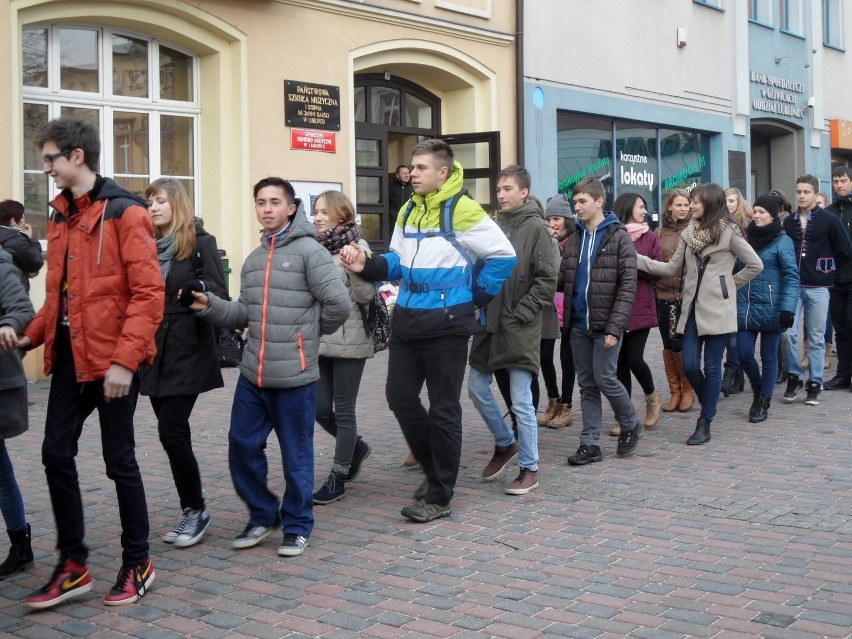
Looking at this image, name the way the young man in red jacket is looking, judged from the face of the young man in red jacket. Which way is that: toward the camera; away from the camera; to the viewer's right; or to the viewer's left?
to the viewer's left

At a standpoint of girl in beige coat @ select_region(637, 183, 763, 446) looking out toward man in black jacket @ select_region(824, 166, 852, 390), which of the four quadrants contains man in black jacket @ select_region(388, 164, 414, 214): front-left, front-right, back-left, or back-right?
front-left

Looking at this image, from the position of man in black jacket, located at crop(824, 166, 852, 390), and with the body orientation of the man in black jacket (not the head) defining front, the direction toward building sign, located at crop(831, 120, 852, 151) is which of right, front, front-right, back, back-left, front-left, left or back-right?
back-right

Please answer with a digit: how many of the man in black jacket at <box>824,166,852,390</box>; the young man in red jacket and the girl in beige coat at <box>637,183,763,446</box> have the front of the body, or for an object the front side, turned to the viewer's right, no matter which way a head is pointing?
0

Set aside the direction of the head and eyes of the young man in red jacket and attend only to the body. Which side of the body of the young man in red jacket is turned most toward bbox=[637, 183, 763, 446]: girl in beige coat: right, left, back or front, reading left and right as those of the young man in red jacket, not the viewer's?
back

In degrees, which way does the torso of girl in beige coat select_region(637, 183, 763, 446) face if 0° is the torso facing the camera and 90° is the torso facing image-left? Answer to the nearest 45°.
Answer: approximately 45°

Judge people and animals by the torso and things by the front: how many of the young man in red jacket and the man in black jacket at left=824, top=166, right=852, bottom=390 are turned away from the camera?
0

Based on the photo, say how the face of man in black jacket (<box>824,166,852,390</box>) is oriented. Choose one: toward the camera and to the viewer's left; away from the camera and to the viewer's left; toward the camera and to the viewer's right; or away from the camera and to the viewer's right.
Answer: toward the camera and to the viewer's left

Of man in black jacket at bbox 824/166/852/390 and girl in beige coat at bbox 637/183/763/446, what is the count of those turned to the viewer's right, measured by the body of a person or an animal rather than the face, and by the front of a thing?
0

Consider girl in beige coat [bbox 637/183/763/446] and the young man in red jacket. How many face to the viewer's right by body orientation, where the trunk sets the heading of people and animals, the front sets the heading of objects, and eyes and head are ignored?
0

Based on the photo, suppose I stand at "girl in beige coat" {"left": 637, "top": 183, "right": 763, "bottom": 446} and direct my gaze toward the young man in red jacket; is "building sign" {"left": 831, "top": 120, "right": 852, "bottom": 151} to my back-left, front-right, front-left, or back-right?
back-right

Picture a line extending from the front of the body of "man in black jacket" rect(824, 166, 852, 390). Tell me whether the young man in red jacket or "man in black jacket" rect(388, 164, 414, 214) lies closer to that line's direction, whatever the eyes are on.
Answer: the young man in red jacket

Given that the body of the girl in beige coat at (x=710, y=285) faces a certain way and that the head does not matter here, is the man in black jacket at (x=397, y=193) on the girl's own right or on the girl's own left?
on the girl's own right

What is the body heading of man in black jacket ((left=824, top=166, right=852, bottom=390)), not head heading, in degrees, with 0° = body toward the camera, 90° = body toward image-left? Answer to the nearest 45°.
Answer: approximately 45°

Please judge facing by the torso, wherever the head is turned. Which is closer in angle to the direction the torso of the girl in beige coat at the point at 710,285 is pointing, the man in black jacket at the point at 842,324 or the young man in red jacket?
the young man in red jacket

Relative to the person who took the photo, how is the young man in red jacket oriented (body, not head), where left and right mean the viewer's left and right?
facing the viewer and to the left of the viewer

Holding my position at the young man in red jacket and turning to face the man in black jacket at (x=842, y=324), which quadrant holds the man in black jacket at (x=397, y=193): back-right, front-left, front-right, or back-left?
front-left

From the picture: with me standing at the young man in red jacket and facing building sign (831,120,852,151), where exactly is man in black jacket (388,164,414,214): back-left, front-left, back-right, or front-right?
front-left

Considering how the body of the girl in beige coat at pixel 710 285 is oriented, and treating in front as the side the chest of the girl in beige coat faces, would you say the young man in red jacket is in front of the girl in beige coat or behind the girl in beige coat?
in front
